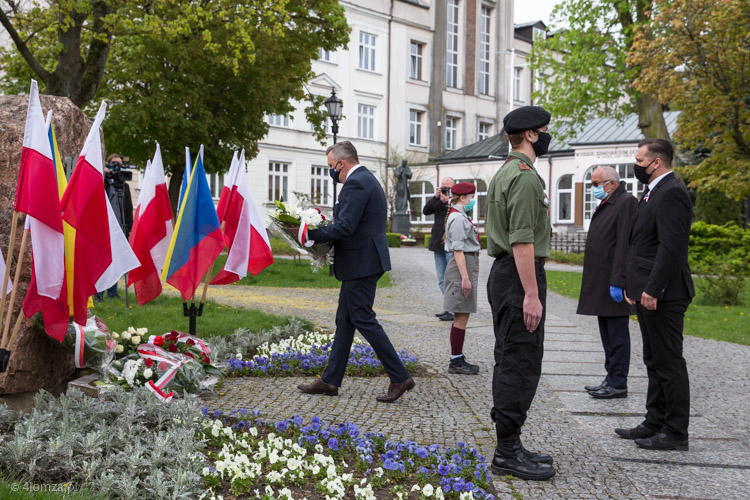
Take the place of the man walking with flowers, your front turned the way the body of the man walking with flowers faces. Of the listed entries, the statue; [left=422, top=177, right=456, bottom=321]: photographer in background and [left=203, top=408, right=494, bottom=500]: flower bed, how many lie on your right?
2

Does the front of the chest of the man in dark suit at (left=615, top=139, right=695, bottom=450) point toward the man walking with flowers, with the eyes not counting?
yes

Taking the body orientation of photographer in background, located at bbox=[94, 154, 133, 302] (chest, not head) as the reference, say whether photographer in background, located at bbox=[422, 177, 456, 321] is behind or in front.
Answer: in front

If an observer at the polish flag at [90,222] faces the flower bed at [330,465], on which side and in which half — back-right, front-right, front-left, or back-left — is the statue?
back-left

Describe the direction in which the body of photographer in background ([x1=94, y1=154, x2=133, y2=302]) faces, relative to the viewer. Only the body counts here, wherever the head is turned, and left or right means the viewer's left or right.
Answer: facing the viewer and to the right of the viewer

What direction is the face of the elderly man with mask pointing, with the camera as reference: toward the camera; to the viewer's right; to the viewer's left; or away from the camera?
to the viewer's left

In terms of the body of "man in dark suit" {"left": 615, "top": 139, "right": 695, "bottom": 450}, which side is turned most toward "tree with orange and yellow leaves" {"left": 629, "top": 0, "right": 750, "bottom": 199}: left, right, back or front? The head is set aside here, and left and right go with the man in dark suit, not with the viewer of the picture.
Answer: right

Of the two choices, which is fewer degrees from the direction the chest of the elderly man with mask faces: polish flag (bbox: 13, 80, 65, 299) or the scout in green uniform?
the polish flag

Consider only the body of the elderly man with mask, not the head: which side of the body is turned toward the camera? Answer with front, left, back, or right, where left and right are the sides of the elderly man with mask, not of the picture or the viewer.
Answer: left

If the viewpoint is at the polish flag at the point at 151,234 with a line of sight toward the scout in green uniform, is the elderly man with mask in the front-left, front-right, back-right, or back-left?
front-left

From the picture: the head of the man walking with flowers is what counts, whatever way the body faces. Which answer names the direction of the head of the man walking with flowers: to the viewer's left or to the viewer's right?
to the viewer's left

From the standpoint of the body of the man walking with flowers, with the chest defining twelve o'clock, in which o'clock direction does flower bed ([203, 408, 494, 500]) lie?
The flower bed is roughly at 9 o'clock from the man walking with flowers.

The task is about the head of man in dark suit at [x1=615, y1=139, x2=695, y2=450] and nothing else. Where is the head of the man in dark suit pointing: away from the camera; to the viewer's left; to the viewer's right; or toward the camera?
to the viewer's left

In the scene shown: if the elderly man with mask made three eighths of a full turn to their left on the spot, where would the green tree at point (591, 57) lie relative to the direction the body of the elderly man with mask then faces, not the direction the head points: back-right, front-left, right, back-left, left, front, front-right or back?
back-left

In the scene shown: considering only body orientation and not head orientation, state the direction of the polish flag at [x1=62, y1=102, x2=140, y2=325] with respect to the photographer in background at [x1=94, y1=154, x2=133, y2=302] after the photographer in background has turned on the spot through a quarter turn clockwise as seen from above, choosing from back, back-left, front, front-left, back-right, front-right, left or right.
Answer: front-left

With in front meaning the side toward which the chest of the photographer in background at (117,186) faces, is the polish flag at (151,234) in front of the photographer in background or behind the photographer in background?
in front

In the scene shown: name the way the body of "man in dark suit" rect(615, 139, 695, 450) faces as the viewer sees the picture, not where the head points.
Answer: to the viewer's left
